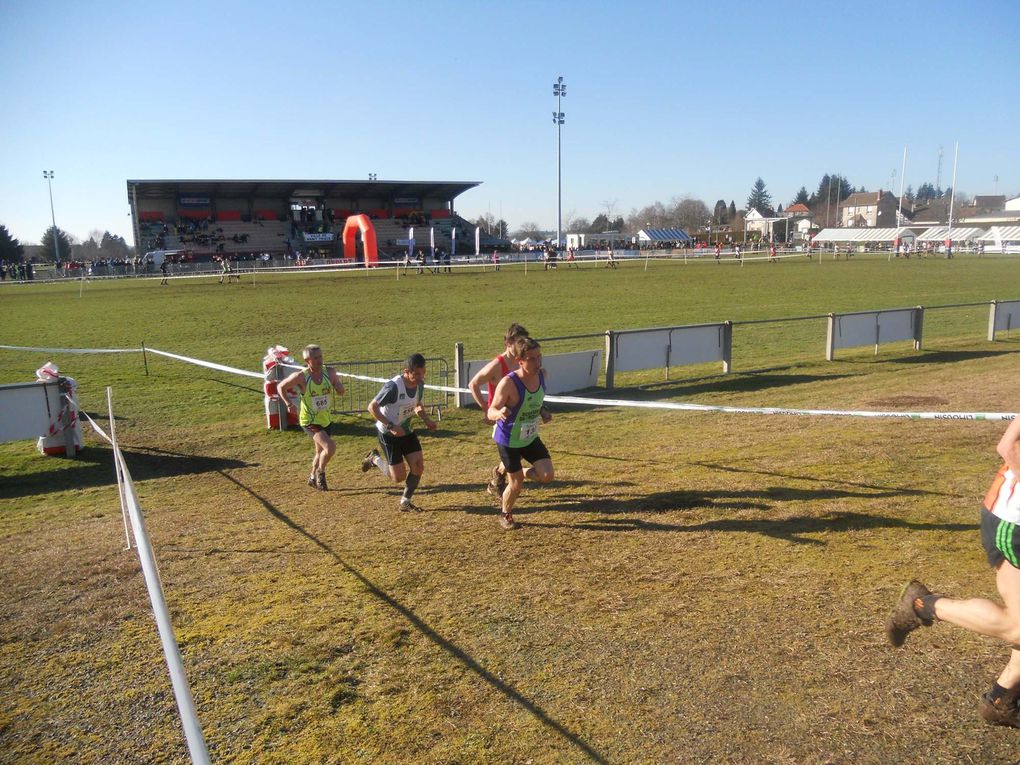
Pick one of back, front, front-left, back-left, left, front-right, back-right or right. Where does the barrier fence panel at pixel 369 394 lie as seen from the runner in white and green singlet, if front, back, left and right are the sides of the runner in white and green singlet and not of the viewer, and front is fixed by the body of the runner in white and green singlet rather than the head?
back-left

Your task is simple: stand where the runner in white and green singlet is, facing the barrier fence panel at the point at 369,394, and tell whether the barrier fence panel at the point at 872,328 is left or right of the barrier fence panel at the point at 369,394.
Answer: right

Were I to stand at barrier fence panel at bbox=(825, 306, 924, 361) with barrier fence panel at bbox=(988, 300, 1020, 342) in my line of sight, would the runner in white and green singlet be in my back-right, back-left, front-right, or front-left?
back-right

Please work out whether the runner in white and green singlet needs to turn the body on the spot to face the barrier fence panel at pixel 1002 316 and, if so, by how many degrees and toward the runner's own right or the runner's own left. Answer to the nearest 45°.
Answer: approximately 90° to the runner's own left

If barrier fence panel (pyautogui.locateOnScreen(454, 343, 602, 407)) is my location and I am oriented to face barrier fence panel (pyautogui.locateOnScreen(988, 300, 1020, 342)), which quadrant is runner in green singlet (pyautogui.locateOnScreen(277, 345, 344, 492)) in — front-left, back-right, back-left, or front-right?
back-right

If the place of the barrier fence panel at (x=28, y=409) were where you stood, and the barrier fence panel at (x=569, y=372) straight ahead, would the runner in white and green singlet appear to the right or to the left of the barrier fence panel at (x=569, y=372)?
right

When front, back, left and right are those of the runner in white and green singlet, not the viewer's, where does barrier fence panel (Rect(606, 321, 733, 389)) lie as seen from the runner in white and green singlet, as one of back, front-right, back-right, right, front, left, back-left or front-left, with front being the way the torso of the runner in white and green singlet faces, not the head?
left

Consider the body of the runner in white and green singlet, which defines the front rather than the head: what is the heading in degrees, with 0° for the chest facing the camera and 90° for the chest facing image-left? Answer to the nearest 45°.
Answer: approximately 315°

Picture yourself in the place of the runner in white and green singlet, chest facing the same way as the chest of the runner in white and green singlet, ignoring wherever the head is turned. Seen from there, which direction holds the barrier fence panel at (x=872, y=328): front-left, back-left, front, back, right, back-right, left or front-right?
left

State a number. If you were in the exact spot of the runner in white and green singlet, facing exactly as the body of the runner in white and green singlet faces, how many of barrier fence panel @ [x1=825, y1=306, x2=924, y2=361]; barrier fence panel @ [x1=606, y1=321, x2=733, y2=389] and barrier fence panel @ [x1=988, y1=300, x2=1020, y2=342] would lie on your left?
3
